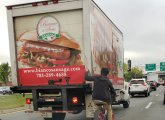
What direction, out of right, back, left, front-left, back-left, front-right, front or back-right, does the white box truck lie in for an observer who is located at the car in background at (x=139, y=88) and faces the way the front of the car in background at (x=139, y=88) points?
back

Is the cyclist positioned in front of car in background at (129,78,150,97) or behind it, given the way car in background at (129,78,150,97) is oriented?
behind

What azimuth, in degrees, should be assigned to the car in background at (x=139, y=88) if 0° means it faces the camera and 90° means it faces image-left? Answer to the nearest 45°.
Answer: approximately 180°

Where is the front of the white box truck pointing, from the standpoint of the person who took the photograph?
facing away from the viewer and to the right of the viewer
